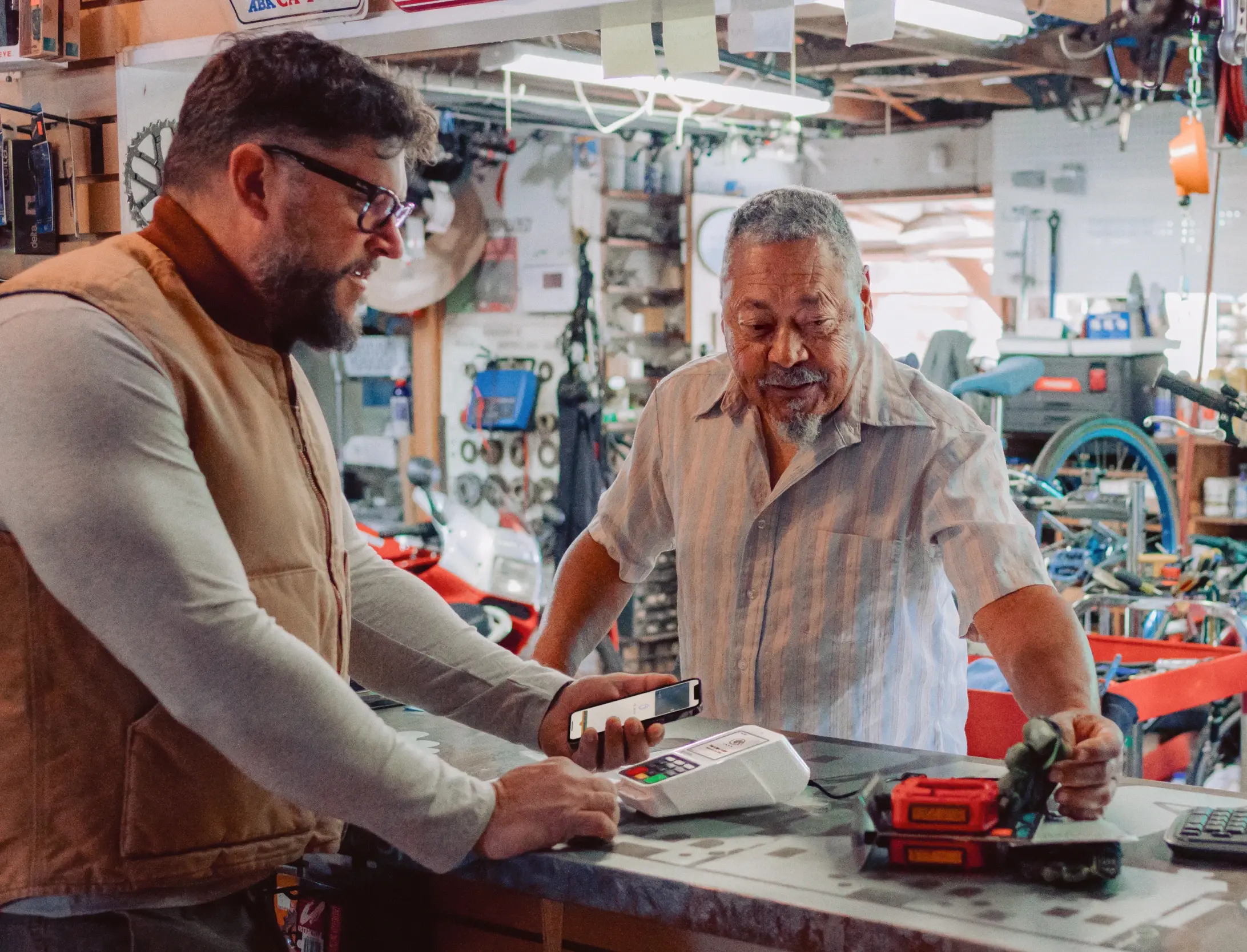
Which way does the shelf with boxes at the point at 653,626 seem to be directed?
toward the camera

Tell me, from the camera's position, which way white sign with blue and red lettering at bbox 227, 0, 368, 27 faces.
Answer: facing the viewer

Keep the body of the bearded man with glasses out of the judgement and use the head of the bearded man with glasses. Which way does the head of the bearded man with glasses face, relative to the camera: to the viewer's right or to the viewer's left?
to the viewer's right

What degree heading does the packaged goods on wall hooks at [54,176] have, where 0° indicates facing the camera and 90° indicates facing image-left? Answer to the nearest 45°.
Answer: approximately 315°

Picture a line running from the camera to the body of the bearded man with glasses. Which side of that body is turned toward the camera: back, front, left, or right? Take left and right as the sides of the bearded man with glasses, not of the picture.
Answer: right

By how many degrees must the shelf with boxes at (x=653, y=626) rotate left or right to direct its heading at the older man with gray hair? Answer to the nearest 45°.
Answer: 0° — it already faces them
